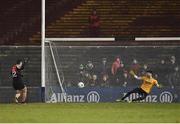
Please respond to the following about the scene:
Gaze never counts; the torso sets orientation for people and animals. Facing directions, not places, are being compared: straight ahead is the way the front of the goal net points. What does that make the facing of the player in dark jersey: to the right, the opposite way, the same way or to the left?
to the left

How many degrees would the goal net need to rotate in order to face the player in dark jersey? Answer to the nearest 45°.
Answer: approximately 90° to its right

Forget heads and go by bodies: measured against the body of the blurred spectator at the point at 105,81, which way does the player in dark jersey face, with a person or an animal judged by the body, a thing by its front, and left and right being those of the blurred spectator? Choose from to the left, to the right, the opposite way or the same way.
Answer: to the left

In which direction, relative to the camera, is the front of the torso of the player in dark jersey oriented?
to the viewer's right

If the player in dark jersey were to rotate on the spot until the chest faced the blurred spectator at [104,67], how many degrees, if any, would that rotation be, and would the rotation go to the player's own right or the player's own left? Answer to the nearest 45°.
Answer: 0° — they already face them

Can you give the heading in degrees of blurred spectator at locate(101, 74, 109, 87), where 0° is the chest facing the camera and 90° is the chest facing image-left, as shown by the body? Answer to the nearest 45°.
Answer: approximately 0°

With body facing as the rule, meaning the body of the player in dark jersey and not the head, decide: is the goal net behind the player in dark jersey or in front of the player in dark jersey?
in front
